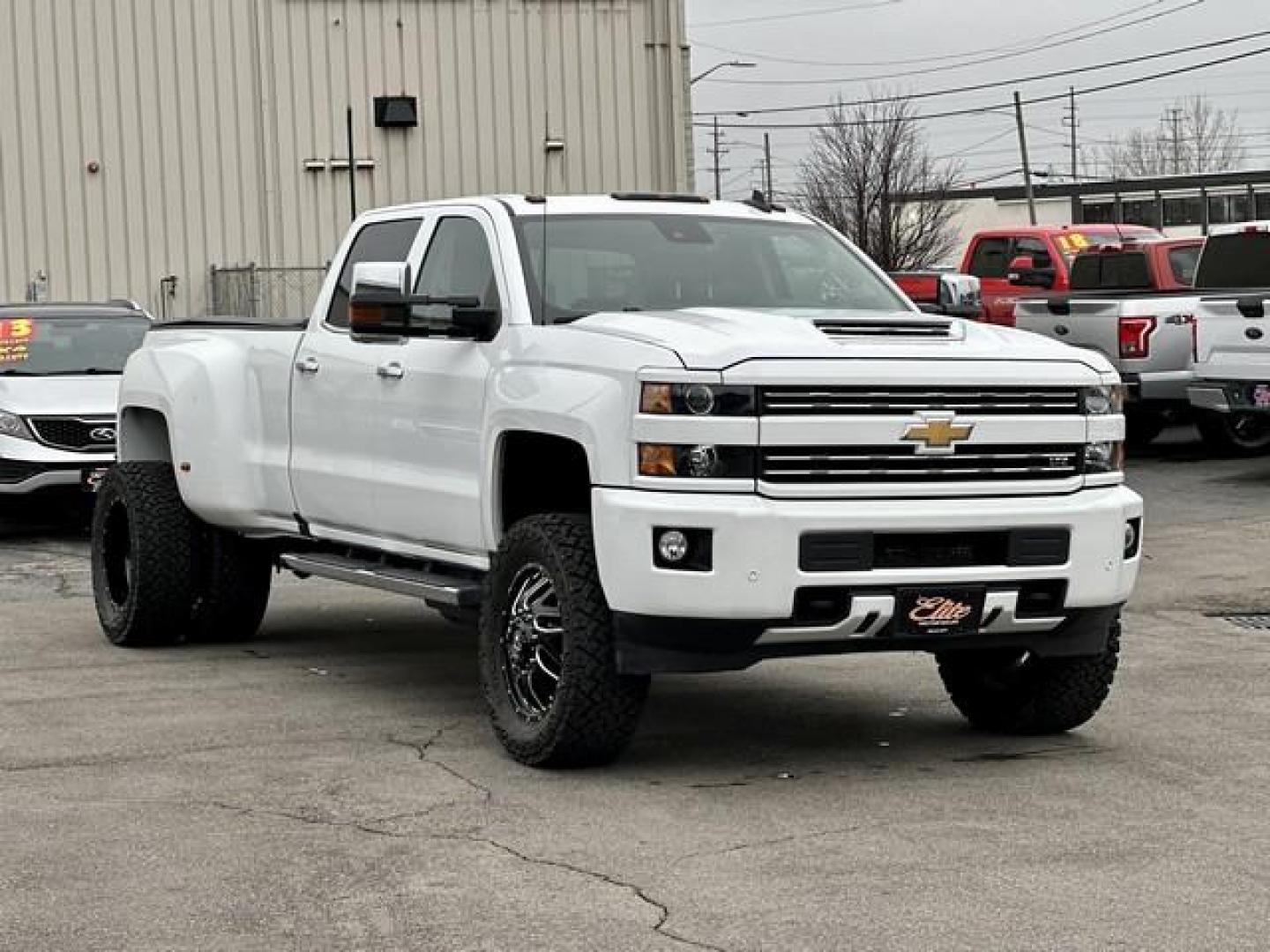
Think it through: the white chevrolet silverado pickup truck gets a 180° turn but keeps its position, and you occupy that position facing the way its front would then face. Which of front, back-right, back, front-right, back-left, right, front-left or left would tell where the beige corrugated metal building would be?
front-right

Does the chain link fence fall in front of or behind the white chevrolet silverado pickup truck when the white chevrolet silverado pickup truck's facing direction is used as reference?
behind

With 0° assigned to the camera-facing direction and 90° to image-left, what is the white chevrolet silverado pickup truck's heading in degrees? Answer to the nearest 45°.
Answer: approximately 315°

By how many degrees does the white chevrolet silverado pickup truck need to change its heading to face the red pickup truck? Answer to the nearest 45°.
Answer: approximately 135° to its left
